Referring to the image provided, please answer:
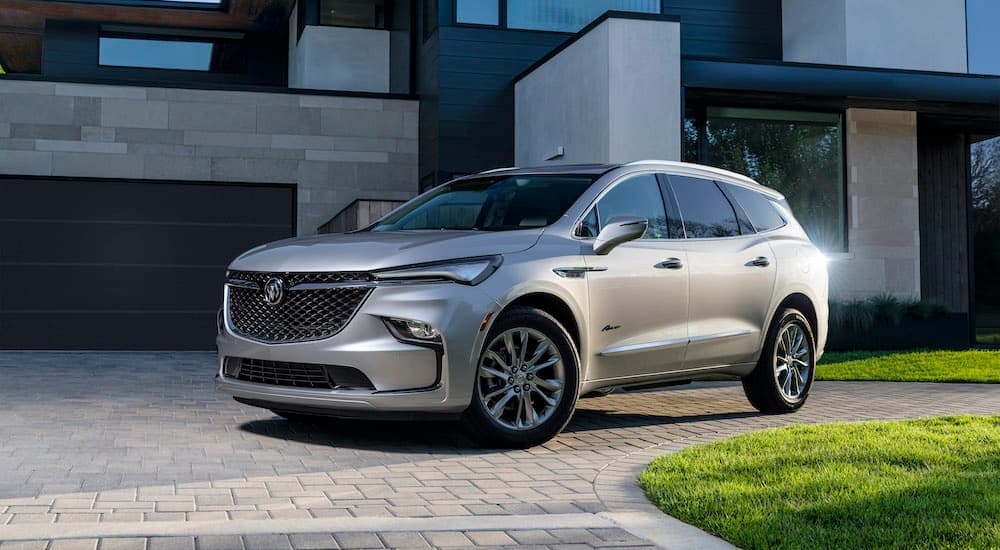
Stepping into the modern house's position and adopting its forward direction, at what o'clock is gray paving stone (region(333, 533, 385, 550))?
The gray paving stone is roughly at 12 o'clock from the modern house.

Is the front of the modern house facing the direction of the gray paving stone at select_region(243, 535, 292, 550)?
yes

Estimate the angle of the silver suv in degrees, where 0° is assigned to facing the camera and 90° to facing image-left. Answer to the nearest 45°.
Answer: approximately 45°

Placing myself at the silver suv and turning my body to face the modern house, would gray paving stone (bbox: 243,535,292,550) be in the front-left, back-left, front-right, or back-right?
back-left

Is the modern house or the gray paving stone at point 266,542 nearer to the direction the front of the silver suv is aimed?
the gray paving stone

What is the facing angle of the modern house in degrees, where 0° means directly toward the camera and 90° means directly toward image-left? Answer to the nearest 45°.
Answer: approximately 0°

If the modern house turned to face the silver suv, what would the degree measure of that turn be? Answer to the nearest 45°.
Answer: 0° — it already faces it

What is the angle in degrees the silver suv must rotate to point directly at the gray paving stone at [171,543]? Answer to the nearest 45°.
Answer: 0° — it already faces it
